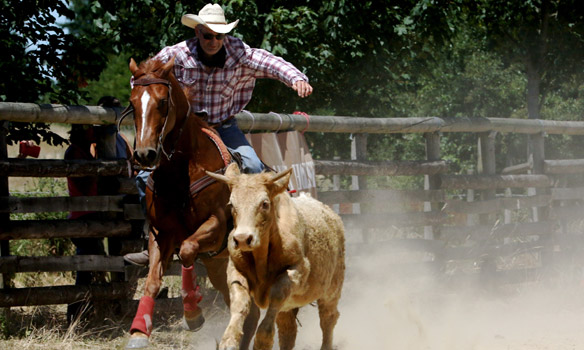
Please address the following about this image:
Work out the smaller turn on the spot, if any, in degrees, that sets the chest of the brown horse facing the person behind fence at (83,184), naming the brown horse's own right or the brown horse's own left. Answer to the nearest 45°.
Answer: approximately 90° to the brown horse's own right

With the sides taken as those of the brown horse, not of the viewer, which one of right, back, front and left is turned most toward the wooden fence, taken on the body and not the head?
back

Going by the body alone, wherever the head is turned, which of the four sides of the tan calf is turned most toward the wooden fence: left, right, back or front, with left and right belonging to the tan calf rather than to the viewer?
back

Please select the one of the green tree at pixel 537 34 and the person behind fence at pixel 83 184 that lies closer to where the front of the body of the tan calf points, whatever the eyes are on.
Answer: the person behind fence

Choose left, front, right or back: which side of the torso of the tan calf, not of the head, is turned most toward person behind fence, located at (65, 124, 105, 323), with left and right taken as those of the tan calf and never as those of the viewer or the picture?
right

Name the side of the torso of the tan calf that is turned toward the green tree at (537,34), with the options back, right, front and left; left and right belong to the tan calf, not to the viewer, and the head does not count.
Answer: back

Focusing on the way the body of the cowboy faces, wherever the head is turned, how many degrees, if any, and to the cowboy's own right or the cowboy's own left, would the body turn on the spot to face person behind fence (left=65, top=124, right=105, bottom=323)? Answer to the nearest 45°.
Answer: approximately 135° to the cowboy's own right

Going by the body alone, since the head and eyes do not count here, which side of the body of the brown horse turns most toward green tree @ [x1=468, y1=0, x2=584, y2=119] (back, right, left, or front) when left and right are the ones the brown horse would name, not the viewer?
back

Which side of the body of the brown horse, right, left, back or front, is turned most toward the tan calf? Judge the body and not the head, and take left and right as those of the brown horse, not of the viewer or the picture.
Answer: left

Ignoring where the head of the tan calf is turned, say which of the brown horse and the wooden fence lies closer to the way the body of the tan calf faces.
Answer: the brown horse

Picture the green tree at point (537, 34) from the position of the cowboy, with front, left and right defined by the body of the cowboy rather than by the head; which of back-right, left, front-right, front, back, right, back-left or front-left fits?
back-left

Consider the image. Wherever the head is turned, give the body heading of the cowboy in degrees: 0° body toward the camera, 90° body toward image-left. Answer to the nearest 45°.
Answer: approximately 0°

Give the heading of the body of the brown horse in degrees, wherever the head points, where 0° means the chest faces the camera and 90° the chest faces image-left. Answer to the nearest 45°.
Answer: approximately 45°
